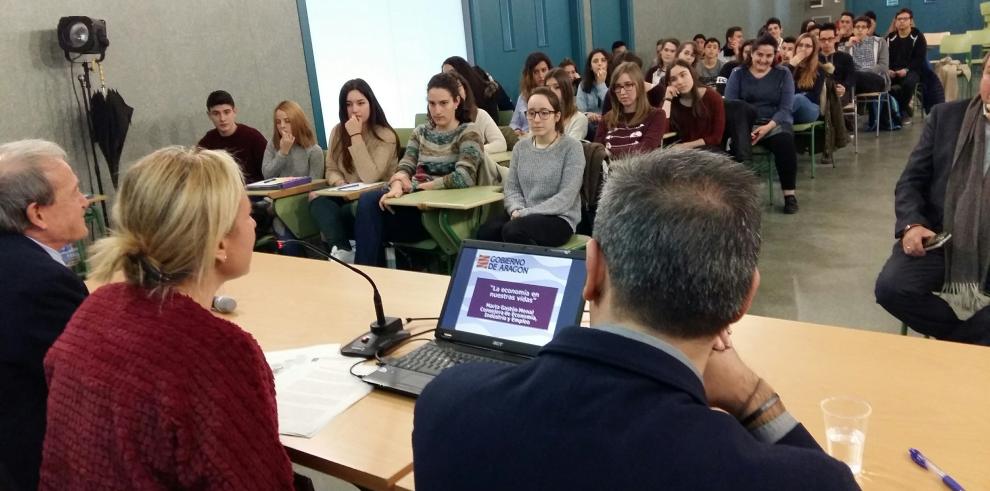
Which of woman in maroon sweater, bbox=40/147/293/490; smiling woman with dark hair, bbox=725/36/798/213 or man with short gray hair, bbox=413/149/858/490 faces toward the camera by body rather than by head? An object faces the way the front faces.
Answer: the smiling woman with dark hair

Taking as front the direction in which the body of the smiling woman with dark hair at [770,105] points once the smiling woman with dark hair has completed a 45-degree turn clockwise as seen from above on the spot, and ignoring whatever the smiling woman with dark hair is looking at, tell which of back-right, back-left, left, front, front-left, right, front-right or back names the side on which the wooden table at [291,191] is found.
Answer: front

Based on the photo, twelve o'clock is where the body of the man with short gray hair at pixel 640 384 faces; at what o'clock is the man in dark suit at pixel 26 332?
The man in dark suit is roughly at 10 o'clock from the man with short gray hair.

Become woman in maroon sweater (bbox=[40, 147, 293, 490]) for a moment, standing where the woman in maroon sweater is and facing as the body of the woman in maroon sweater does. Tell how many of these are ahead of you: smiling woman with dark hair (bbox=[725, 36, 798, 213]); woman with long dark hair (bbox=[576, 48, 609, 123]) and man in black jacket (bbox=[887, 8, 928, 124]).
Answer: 3

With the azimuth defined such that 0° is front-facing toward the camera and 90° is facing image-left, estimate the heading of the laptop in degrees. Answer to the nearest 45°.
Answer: approximately 45°

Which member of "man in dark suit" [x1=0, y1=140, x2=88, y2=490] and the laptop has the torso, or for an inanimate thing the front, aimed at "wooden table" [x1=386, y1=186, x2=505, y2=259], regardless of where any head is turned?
the man in dark suit

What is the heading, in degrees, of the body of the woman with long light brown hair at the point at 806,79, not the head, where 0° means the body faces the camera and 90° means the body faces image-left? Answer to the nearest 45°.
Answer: approximately 45°

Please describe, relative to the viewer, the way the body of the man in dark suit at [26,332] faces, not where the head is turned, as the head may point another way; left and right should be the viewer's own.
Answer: facing away from the viewer and to the right of the viewer

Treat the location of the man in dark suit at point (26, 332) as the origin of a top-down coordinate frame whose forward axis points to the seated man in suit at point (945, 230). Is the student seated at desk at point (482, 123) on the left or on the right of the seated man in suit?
left

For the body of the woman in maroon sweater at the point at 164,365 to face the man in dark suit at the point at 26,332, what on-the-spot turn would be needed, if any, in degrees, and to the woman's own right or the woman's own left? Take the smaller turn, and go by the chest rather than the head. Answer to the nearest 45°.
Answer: approximately 90° to the woman's own left

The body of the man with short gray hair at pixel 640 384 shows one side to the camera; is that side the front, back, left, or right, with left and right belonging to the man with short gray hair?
back

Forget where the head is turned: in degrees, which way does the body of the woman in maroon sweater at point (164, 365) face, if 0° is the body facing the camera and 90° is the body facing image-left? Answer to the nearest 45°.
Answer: approximately 225°

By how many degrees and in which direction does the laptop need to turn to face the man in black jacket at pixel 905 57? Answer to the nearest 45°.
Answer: approximately 180°

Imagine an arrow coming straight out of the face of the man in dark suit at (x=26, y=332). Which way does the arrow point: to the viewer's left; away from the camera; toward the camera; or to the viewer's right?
to the viewer's right
